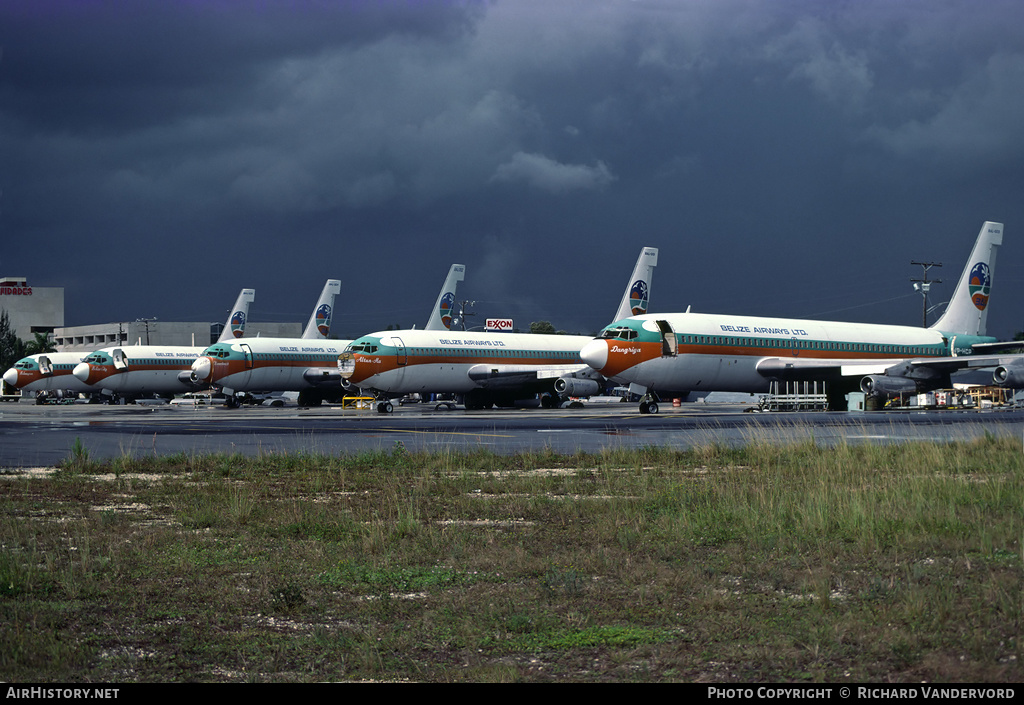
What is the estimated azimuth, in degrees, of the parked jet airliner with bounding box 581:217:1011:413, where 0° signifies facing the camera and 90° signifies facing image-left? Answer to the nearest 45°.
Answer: approximately 45°
